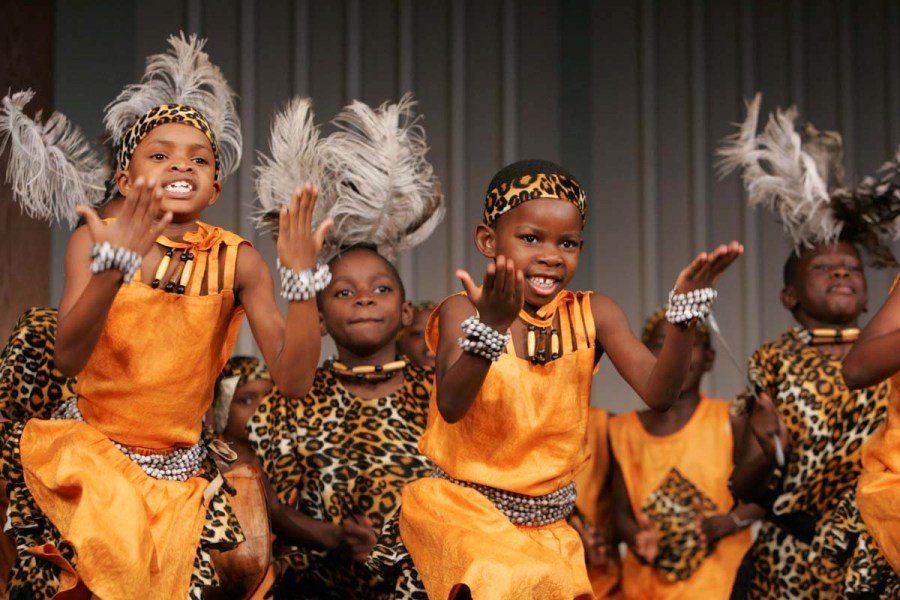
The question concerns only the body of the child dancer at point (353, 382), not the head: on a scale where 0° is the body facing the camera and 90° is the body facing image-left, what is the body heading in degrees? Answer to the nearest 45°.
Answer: approximately 0°

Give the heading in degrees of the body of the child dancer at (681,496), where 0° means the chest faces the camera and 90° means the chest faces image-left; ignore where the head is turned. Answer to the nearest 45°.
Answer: approximately 0°

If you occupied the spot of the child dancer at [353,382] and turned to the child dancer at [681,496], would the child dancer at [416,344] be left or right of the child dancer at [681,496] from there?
left

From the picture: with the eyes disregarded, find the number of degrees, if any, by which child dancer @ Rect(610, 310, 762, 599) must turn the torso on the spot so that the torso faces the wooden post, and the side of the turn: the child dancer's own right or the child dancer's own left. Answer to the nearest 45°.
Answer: approximately 90° to the child dancer's own right

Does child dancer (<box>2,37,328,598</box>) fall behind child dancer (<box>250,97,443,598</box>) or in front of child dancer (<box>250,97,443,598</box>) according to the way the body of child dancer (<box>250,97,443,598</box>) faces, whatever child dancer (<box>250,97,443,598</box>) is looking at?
in front

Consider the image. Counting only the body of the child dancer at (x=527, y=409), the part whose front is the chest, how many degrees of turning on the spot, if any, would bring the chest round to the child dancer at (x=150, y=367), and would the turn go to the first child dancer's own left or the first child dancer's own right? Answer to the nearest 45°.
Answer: approximately 135° to the first child dancer's own right

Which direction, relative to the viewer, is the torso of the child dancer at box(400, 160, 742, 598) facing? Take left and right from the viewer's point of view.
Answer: facing the viewer and to the right of the viewer

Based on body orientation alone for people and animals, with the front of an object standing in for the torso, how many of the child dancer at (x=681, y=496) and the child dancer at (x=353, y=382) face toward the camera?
2

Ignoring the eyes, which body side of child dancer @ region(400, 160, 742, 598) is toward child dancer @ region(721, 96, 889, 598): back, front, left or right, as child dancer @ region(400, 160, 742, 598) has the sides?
left

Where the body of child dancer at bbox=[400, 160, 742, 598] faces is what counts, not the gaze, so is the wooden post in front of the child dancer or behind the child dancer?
behind

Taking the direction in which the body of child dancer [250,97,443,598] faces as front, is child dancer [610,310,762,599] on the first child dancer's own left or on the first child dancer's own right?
on the first child dancer's own left

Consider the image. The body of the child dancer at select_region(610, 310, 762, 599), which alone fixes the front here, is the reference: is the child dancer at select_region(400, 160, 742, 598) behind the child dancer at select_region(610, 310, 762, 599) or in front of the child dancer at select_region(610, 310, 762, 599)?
in front
